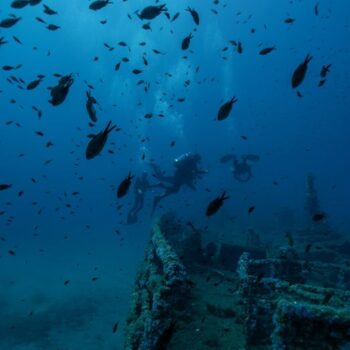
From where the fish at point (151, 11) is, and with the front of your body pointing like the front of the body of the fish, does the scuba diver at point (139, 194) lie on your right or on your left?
on your right

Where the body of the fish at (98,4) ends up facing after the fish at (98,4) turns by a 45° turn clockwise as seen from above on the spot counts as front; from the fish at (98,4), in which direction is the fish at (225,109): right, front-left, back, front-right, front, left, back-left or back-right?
back
